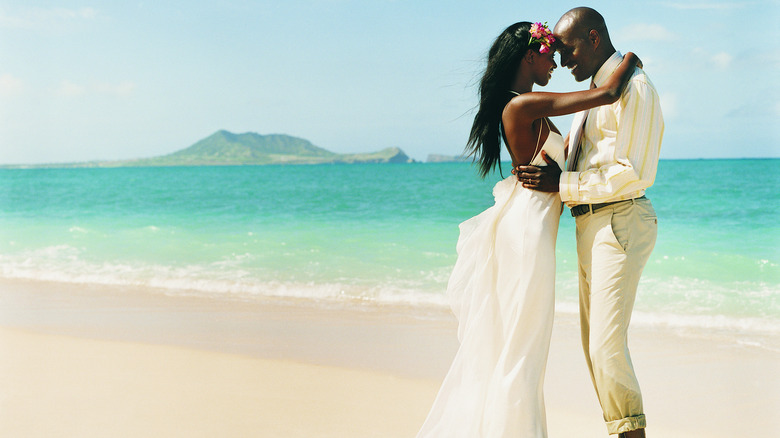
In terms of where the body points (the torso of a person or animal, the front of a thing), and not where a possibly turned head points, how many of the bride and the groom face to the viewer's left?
1

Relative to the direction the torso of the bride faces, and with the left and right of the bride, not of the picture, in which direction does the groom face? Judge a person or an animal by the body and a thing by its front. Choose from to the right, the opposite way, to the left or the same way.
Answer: the opposite way

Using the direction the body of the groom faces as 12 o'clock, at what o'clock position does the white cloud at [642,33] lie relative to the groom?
The white cloud is roughly at 3 o'clock from the groom.

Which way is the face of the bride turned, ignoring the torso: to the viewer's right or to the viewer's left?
to the viewer's right

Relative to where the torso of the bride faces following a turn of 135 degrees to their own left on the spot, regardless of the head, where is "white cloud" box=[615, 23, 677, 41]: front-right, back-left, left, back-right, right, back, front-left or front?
front-right

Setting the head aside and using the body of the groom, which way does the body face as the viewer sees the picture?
to the viewer's left

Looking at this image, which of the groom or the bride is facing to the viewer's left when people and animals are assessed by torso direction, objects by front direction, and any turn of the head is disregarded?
the groom

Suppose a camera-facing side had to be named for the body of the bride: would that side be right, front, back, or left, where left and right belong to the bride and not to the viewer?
right

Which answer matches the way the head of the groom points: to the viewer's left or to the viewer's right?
to the viewer's left
